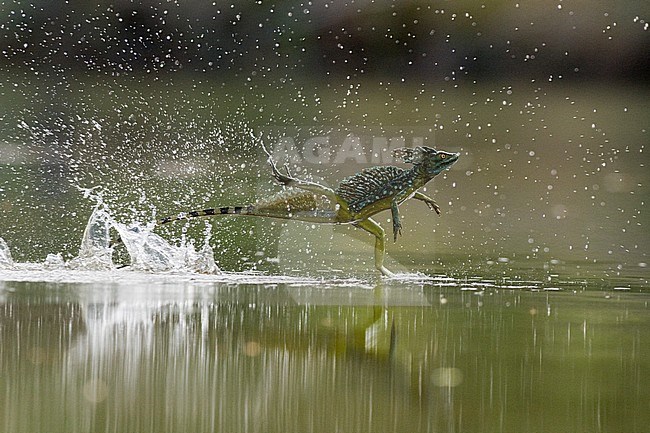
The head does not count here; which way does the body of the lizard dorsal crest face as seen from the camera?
to the viewer's right
